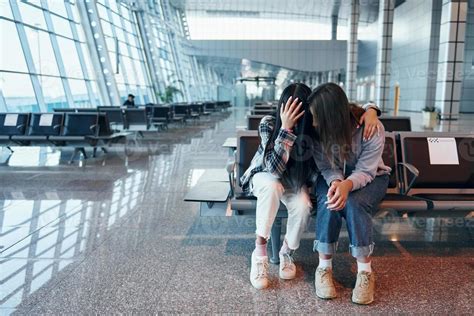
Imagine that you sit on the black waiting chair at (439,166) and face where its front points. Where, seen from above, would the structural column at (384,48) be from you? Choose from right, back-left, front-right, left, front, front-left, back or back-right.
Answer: back

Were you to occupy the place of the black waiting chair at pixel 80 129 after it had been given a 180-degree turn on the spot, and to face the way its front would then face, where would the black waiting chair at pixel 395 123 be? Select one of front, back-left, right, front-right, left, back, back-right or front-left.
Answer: right

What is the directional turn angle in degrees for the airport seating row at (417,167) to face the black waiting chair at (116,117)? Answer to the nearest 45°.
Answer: approximately 135° to its right

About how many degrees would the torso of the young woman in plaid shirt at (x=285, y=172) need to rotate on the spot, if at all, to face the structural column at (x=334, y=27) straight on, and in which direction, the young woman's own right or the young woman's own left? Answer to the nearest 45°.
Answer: approximately 180°

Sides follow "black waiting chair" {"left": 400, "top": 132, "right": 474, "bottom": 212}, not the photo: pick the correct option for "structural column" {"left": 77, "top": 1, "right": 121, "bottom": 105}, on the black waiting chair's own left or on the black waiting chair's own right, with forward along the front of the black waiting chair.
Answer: on the black waiting chair's own right

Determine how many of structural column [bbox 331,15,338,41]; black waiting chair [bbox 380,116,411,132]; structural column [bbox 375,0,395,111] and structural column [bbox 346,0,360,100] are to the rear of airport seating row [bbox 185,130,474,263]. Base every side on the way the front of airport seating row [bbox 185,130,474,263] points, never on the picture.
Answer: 4

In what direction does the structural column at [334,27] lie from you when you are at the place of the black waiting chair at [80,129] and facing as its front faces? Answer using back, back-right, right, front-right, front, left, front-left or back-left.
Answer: back

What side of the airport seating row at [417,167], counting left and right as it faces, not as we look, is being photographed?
front

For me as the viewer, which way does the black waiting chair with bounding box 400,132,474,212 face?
facing the viewer

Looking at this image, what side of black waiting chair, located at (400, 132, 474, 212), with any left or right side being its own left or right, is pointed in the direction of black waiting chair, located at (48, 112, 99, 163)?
right

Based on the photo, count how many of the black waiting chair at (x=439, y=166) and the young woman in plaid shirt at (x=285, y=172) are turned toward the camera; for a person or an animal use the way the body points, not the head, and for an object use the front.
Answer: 2

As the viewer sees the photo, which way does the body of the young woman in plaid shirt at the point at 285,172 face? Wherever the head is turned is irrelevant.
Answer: toward the camera
